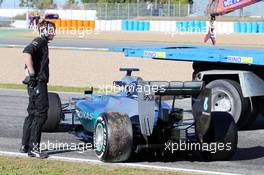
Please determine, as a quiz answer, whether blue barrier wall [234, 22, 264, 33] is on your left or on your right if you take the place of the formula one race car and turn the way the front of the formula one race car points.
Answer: on your right

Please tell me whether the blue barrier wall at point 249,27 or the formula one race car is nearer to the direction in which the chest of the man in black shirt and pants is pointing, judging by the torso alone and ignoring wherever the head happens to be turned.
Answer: the formula one race car

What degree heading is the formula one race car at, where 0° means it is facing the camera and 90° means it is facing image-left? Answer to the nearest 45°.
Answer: approximately 135°
